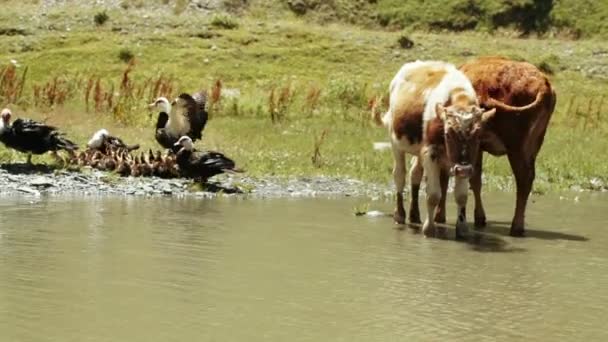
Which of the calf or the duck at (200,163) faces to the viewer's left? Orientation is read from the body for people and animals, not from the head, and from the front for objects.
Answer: the duck

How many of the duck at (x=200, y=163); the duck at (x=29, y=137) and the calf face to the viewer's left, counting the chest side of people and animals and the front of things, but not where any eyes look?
2

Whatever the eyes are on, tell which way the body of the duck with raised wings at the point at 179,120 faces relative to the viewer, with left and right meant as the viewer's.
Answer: facing the viewer and to the left of the viewer

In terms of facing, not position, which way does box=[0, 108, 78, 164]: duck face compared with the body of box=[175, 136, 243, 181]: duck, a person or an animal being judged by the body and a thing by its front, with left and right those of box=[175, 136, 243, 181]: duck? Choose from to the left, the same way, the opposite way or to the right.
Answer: the same way

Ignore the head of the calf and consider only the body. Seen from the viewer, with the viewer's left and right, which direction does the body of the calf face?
facing the viewer and to the right of the viewer

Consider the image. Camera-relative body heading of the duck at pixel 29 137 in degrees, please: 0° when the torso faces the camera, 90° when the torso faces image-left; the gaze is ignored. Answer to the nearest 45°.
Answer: approximately 90°

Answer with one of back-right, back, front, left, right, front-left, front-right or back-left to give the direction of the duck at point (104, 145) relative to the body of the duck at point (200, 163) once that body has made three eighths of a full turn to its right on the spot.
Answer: left

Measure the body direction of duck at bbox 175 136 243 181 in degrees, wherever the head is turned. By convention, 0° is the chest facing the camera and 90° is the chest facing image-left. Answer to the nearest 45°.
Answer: approximately 90°

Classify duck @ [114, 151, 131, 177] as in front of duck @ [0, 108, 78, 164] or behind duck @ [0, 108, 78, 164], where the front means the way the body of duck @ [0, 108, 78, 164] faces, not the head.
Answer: behind

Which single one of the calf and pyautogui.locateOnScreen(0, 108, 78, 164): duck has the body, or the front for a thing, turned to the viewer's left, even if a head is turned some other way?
the duck

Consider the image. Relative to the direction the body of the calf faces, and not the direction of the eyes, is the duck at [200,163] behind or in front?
behind

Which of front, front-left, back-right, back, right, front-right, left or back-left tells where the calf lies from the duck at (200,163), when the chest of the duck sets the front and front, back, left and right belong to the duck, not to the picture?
back-left
